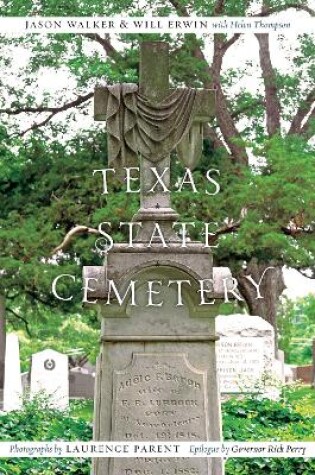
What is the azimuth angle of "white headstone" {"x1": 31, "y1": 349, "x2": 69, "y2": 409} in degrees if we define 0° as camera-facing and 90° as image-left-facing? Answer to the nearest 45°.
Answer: approximately 0°

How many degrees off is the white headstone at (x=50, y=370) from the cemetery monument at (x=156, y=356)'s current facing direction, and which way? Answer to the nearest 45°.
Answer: approximately 180°

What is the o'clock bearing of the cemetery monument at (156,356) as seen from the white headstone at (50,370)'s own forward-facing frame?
The cemetery monument is roughly at 12 o'clock from the white headstone.
